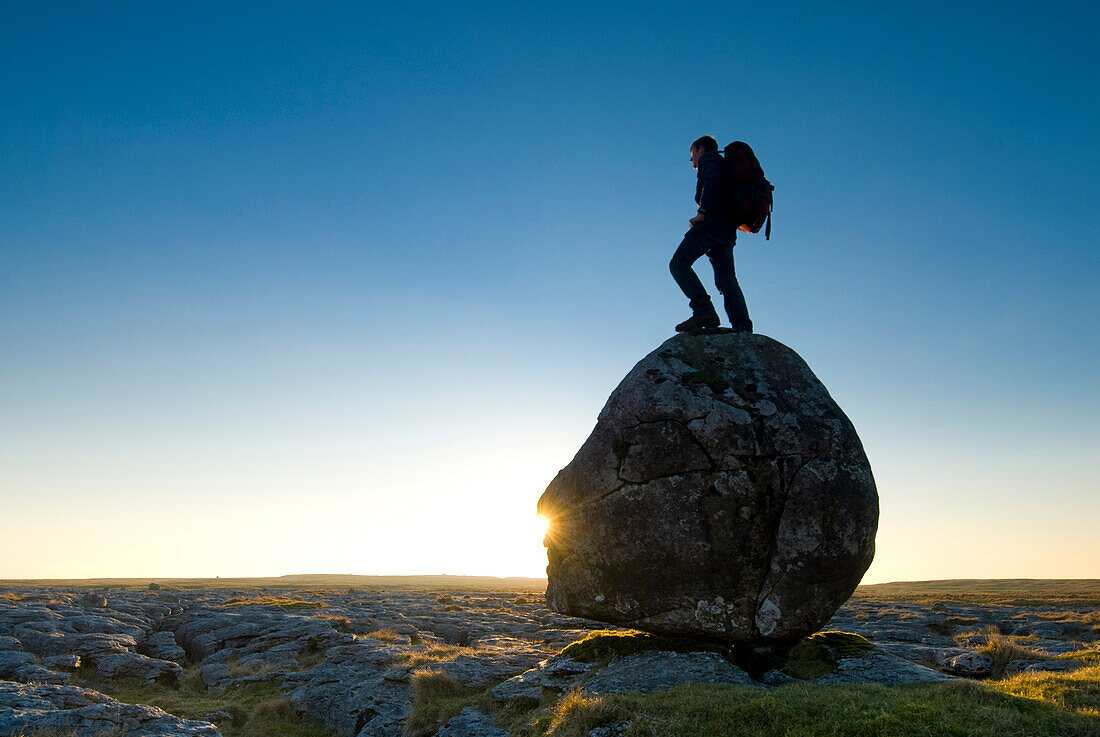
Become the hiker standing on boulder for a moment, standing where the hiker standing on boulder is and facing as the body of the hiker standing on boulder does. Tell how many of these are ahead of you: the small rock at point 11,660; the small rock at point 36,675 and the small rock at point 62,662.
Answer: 3

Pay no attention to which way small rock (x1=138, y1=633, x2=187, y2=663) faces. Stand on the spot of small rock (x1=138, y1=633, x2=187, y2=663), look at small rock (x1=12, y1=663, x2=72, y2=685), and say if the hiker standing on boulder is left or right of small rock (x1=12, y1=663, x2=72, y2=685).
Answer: left

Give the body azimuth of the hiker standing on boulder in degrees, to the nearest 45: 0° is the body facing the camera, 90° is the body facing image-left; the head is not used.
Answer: approximately 90°

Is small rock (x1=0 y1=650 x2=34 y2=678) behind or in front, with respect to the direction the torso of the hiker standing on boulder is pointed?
in front

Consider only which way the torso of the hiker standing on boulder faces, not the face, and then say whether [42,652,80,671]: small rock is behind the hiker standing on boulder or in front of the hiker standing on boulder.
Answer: in front

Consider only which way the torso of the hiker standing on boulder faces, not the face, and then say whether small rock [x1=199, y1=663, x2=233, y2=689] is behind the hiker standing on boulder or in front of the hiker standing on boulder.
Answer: in front
